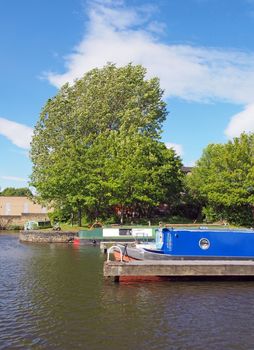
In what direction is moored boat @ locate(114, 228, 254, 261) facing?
to the viewer's left
